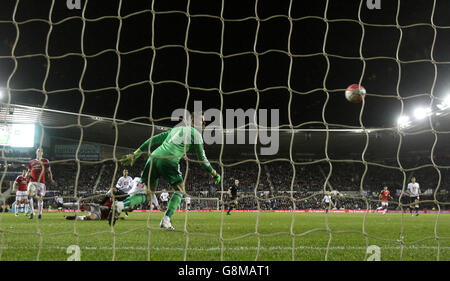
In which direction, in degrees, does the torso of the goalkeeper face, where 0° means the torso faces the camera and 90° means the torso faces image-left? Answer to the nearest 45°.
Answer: approximately 225°
